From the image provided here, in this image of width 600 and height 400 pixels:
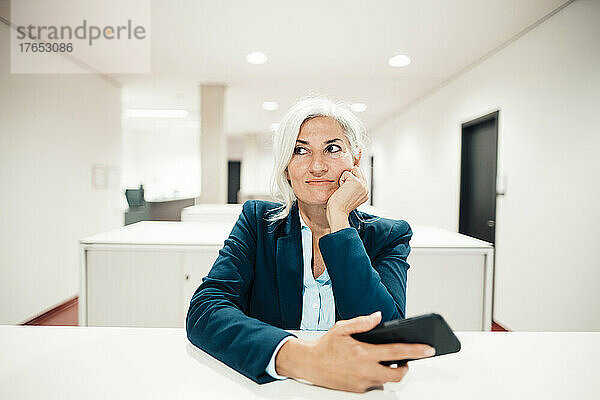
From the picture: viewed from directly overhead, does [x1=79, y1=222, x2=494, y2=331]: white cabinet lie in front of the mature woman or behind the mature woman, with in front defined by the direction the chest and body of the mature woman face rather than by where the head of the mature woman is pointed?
behind

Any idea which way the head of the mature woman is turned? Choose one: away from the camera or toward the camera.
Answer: toward the camera

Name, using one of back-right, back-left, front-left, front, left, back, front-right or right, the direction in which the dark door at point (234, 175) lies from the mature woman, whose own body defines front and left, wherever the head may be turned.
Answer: back

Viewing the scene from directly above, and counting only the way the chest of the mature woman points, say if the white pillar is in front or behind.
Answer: behind

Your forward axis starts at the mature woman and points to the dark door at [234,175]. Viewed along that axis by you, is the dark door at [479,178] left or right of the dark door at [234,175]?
right

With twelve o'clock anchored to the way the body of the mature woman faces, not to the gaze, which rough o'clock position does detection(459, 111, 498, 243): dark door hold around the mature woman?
The dark door is roughly at 7 o'clock from the mature woman.

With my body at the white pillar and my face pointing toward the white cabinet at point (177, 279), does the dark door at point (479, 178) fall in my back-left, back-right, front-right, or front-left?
front-left

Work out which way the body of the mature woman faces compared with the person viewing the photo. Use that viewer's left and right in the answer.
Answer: facing the viewer
